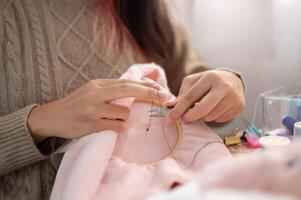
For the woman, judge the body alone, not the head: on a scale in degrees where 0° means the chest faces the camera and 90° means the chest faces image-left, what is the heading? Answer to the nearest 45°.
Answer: approximately 315°

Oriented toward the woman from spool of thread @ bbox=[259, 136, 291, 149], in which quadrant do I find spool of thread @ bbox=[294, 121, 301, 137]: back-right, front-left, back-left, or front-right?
back-right
